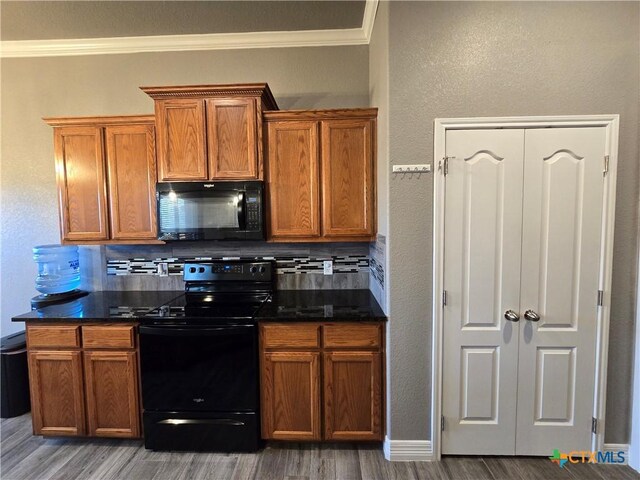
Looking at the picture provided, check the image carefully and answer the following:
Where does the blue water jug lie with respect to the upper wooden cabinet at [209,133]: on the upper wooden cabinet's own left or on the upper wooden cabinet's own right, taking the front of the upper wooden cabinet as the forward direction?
on the upper wooden cabinet's own right

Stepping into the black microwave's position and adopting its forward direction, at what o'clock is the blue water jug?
The blue water jug is roughly at 4 o'clock from the black microwave.

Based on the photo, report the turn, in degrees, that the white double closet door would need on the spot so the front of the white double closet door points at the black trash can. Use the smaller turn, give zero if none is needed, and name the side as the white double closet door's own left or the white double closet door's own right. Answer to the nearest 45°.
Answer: approximately 45° to the white double closet door's own right

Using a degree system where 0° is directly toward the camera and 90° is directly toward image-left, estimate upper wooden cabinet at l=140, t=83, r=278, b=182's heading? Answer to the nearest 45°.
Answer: approximately 0°

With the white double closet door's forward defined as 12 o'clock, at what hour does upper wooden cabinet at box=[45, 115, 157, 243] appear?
The upper wooden cabinet is roughly at 2 o'clock from the white double closet door.

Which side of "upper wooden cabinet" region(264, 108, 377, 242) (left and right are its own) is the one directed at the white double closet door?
left
